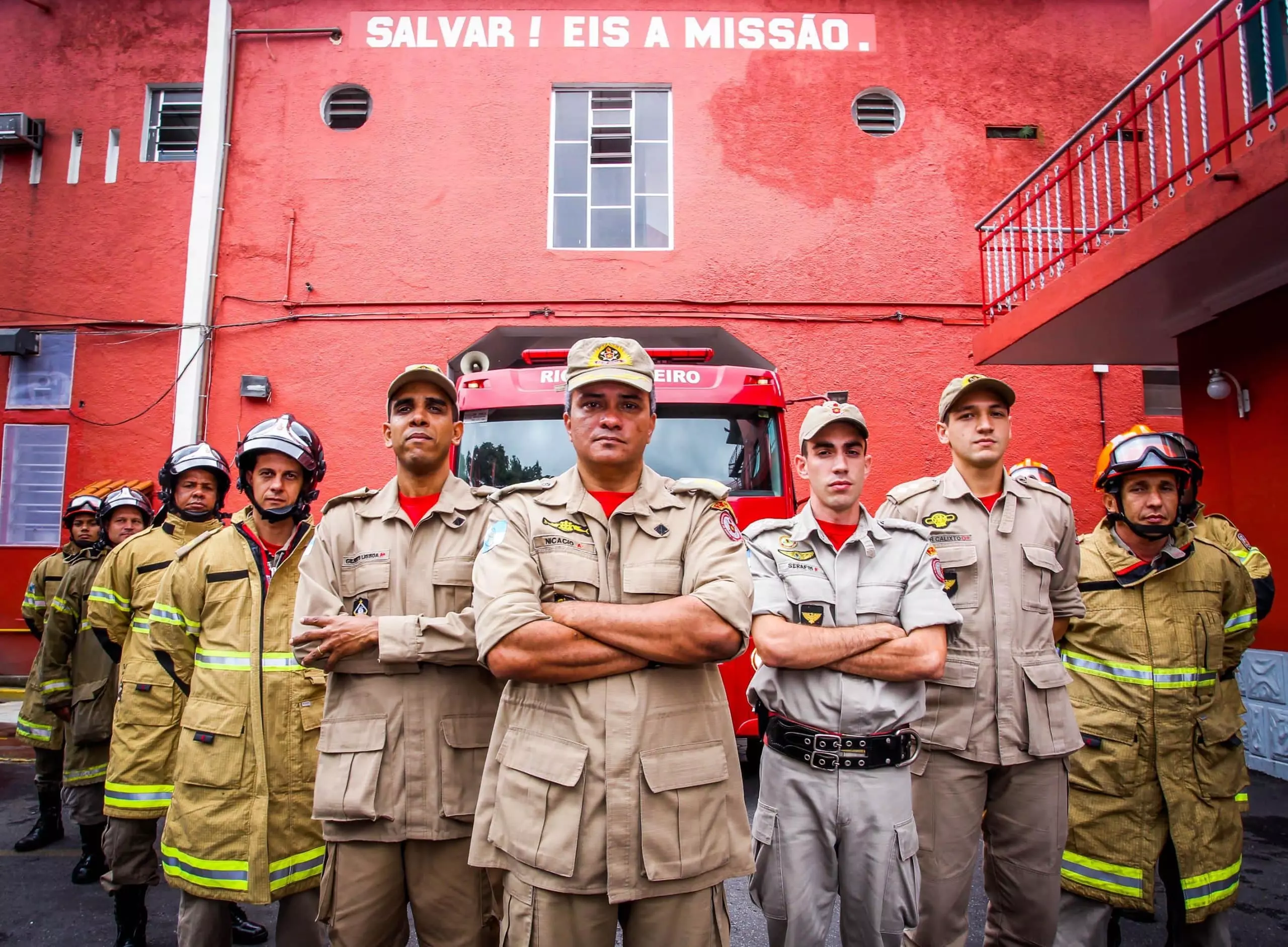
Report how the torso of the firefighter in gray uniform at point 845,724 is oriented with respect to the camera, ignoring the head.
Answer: toward the camera

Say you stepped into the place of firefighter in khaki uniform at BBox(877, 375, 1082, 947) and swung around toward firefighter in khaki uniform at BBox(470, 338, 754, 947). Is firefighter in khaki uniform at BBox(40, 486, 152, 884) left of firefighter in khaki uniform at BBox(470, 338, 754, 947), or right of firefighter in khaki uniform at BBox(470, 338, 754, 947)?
right

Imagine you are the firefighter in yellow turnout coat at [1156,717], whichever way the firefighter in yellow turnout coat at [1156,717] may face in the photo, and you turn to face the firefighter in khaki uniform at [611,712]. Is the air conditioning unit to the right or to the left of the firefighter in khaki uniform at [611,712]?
right

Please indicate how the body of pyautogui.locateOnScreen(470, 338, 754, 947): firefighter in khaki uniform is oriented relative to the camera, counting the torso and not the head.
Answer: toward the camera

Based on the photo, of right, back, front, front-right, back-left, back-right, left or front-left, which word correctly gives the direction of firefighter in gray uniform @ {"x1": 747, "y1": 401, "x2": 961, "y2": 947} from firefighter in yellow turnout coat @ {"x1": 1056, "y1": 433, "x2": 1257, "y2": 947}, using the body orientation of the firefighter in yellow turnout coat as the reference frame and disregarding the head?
front-right

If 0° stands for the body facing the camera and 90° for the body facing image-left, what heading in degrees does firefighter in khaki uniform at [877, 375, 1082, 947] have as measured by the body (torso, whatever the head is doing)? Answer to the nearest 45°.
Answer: approximately 0°

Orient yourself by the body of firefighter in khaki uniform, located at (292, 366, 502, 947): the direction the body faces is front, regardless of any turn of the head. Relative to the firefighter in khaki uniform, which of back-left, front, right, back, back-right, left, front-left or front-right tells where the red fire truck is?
back-left

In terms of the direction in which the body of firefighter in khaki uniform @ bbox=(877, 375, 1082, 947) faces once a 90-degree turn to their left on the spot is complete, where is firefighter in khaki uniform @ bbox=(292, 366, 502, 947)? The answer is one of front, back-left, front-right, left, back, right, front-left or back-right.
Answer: back-right

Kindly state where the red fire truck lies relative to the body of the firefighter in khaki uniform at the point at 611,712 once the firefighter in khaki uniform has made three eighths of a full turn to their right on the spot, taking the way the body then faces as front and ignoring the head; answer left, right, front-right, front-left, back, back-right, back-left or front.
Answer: front-right

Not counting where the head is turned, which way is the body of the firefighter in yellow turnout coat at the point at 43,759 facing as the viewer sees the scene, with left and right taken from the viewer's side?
facing the viewer

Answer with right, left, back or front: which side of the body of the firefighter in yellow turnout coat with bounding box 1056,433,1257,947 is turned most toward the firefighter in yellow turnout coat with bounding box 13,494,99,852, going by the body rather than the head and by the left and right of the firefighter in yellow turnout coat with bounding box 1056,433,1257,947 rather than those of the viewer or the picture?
right

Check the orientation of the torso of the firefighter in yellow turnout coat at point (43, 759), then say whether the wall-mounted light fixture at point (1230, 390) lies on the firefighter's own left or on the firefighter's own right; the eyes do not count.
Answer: on the firefighter's own left

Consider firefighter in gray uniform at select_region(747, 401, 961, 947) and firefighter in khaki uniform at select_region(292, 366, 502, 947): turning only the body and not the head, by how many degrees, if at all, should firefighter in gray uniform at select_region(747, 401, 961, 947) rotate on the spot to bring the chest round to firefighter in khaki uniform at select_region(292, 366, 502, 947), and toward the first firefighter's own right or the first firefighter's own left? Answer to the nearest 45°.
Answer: approximately 90° to the first firefighter's own right

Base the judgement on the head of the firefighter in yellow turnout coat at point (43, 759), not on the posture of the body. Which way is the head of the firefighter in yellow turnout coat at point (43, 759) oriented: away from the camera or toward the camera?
toward the camera

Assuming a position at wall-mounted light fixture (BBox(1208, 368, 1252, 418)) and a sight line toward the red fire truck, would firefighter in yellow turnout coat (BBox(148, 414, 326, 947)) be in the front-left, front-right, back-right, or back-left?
front-left

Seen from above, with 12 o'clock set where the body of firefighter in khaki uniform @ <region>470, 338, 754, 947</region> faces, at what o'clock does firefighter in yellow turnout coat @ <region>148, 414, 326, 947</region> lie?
The firefighter in yellow turnout coat is roughly at 4 o'clock from the firefighter in khaki uniform.
